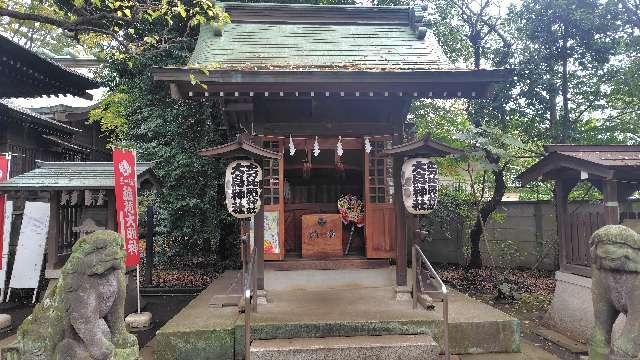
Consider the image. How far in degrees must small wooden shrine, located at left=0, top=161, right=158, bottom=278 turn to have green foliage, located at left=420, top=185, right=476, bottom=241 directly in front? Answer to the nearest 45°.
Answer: approximately 90° to its left

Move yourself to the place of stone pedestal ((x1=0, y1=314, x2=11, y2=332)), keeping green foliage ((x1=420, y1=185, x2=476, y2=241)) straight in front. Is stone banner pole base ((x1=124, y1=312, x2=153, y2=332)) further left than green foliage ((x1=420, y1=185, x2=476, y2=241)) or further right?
right

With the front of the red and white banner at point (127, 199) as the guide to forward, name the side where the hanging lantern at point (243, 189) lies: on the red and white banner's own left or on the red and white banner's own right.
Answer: on the red and white banner's own left

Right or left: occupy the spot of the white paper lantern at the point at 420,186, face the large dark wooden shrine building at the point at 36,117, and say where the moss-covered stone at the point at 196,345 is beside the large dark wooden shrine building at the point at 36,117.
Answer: left

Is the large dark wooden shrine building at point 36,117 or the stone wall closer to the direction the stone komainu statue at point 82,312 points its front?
the stone wall

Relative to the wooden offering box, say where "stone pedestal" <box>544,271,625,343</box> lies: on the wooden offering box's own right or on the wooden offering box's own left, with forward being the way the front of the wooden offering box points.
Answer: on the wooden offering box's own left

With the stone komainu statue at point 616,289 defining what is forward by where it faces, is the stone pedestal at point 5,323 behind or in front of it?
in front

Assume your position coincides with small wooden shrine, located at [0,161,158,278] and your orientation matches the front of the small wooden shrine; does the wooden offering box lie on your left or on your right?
on your left

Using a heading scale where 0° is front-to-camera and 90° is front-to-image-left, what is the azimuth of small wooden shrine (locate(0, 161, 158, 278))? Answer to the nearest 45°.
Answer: approximately 0°
